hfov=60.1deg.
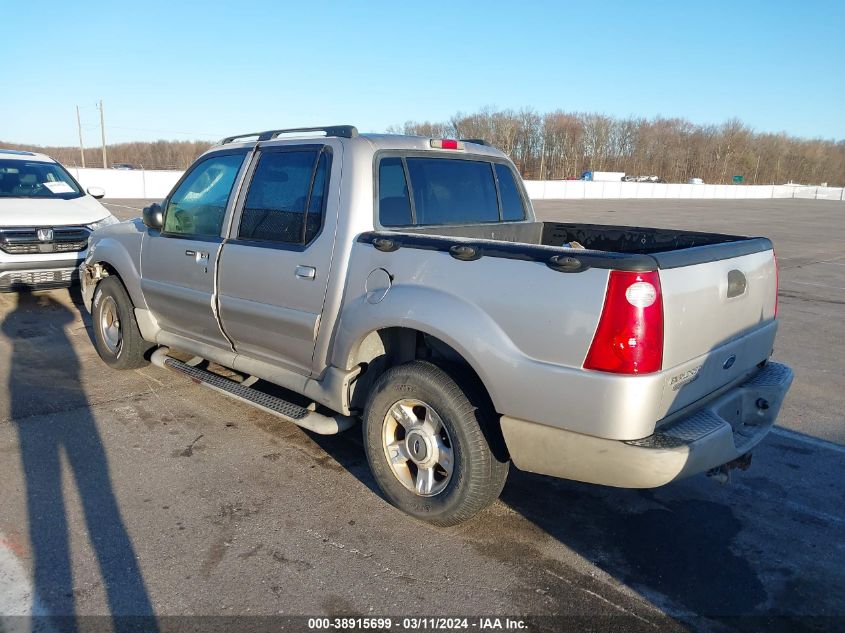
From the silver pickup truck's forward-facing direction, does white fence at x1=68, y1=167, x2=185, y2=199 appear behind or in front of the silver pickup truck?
in front

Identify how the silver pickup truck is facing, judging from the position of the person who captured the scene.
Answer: facing away from the viewer and to the left of the viewer
